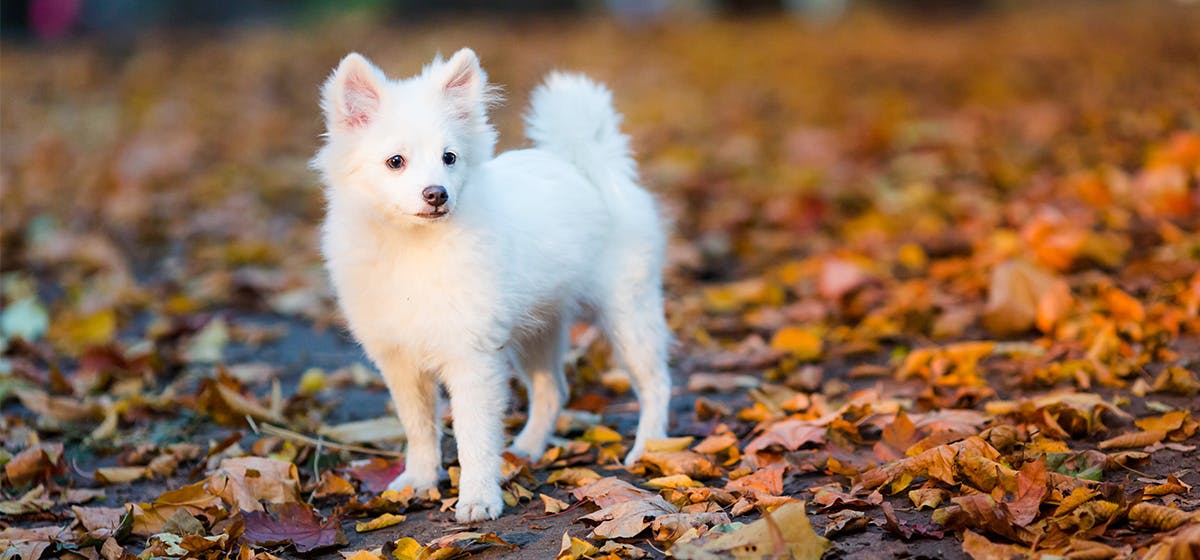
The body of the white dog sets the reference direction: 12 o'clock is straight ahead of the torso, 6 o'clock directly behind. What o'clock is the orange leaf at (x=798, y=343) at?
The orange leaf is roughly at 6 o'clock from the white dog.

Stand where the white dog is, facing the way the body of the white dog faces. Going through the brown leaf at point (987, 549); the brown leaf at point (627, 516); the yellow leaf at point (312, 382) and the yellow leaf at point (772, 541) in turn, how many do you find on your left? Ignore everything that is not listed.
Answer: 3

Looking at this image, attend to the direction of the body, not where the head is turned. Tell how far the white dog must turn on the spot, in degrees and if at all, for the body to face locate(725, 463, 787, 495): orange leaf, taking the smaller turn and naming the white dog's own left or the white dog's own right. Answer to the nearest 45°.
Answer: approximately 135° to the white dog's own left

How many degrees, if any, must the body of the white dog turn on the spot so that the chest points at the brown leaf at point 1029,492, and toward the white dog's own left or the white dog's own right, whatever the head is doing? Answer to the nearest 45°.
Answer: approximately 90° to the white dog's own left

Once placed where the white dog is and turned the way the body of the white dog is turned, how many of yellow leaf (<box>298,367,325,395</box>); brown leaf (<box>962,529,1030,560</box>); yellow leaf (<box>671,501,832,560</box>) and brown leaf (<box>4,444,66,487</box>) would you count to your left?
2

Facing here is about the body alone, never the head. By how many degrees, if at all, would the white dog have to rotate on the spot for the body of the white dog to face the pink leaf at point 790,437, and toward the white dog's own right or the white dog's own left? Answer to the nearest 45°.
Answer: approximately 135° to the white dog's own left

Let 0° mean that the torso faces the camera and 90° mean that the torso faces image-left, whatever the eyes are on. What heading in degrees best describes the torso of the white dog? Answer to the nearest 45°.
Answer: approximately 45°

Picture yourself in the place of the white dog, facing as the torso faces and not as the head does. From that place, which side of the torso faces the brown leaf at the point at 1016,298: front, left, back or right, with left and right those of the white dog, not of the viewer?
back

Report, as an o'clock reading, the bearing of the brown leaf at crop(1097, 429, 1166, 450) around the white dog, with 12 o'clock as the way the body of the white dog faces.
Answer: The brown leaf is roughly at 8 o'clock from the white dog.
